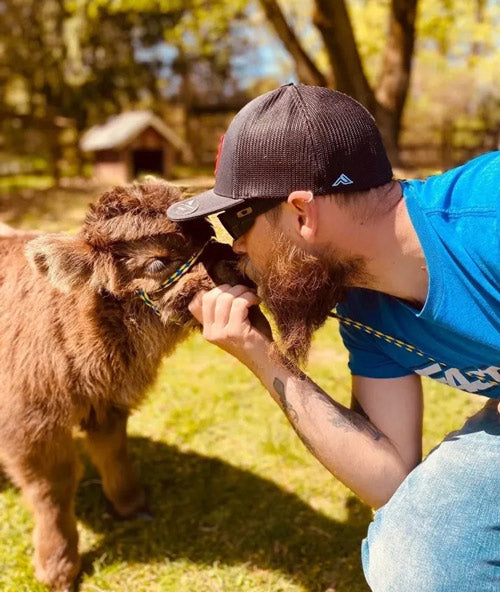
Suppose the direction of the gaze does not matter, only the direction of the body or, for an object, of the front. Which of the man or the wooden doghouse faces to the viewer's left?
the man

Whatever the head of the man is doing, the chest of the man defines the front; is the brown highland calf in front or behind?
in front

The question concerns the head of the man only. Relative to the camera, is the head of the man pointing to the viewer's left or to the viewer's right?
to the viewer's left

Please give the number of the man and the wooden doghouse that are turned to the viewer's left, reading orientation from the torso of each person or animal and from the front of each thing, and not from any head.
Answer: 1

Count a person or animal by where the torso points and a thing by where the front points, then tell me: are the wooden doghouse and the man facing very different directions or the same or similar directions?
very different directions

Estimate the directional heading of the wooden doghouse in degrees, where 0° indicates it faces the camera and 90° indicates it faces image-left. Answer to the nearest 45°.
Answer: approximately 315°

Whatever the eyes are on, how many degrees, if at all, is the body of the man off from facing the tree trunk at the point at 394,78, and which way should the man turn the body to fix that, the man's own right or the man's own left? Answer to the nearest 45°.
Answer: approximately 90° to the man's own right

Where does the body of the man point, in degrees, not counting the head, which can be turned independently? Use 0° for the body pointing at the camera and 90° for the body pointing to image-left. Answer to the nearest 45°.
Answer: approximately 90°

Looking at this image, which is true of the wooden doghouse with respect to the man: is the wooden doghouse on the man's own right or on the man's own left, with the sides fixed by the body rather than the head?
on the man's own right
